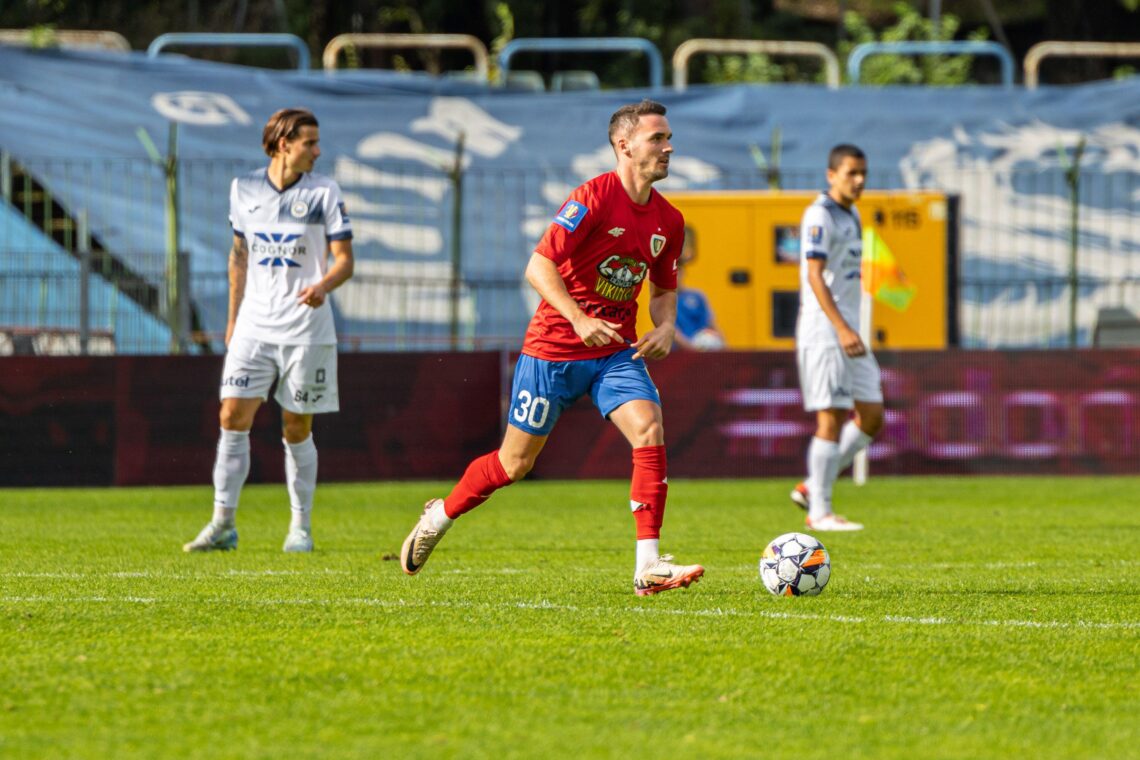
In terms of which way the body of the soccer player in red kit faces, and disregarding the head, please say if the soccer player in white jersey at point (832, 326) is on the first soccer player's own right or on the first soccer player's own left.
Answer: on the first soccer player's own left

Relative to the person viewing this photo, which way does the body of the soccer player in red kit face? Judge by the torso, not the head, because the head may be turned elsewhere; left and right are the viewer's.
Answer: facing the viewer and to the right of the viewer

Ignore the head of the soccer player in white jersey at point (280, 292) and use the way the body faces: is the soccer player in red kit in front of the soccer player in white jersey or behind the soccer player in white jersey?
in front

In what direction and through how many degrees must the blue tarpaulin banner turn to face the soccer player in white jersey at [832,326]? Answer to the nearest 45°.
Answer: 0° — it already faces them

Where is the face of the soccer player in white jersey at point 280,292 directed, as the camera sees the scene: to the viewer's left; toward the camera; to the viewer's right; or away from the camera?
to the viewer's right

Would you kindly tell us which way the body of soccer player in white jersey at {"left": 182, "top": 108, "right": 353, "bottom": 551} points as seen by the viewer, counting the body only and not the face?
toward the camera

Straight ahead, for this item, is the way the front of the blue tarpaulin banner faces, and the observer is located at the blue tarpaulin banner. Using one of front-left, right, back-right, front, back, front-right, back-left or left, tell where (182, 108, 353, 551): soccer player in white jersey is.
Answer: front

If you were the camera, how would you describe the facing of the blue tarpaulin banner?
facing the viewer

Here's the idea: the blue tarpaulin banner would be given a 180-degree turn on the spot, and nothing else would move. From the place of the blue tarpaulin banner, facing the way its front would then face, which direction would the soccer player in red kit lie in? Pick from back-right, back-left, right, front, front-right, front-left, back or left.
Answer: back

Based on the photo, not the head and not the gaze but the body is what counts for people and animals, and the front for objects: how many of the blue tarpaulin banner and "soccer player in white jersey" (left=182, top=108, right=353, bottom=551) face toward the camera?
2

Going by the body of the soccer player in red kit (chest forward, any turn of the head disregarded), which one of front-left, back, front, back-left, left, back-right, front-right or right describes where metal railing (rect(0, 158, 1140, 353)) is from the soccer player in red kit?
back-left

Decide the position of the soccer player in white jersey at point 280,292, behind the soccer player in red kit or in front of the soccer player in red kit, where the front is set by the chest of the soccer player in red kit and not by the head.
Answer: behind

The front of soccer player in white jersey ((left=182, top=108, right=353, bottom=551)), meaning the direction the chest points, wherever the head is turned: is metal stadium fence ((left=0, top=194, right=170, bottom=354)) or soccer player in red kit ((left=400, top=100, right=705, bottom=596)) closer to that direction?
the soccer player in red kit

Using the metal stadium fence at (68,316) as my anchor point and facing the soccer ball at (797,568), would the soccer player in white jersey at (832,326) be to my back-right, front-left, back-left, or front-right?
front-left
